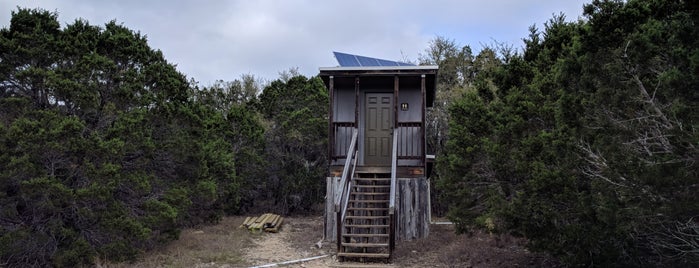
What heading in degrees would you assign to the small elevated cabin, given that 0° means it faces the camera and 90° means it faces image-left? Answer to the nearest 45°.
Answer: approximately 0°
